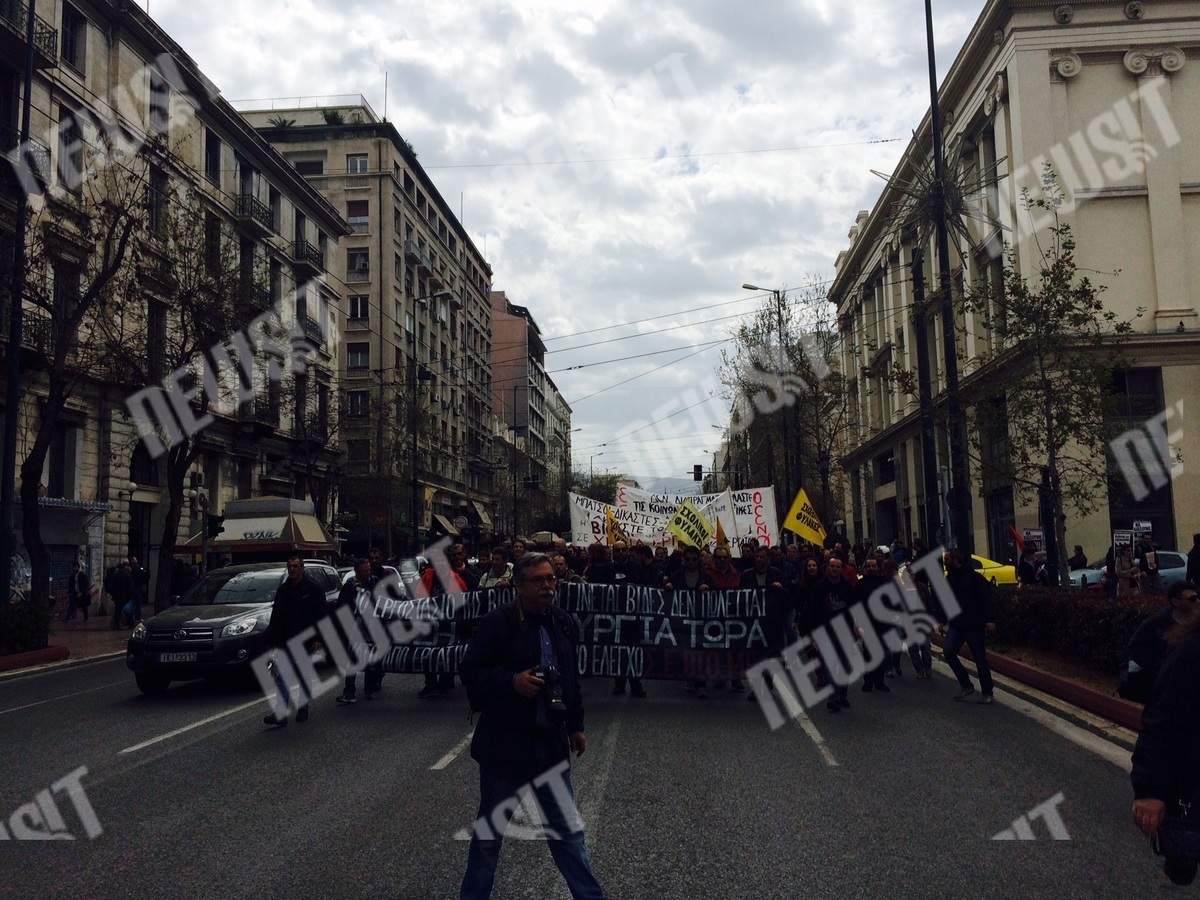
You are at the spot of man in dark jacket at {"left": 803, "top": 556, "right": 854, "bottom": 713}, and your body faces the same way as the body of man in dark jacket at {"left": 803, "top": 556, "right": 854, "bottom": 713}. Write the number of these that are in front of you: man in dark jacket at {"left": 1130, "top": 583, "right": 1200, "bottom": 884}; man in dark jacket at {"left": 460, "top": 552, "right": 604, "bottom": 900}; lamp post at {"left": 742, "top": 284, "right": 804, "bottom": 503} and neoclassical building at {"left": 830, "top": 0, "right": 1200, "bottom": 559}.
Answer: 2

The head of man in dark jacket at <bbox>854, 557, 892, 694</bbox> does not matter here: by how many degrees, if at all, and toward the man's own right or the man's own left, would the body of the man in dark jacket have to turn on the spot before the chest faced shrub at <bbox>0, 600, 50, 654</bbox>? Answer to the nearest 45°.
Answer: approximately 90° to the man's own right

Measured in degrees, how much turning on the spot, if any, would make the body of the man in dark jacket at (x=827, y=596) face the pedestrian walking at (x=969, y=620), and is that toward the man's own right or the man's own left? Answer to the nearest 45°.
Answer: approximately 90° to the man's own left

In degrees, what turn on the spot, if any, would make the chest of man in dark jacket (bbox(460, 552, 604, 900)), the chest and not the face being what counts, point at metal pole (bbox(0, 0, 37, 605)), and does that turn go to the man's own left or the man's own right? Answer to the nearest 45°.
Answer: approximately 180°

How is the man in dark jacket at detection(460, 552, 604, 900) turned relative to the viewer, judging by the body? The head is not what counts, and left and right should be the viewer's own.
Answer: facing the viewer and to the right of the viewer

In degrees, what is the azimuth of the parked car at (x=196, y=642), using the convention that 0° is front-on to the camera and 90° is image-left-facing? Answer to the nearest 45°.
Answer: approximately 45°

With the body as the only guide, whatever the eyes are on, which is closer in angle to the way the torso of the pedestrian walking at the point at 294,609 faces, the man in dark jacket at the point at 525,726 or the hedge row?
the man in dark jacket

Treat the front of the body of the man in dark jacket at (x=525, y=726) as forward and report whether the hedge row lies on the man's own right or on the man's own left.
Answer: on the man's own left

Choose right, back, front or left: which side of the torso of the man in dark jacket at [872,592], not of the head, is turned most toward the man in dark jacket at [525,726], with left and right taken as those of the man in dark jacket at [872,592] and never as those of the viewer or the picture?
front

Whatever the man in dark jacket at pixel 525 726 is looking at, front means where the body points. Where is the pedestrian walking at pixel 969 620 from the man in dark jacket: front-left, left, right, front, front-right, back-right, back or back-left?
left

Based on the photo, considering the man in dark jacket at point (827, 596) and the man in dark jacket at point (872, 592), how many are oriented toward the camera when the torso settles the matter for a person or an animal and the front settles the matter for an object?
2
